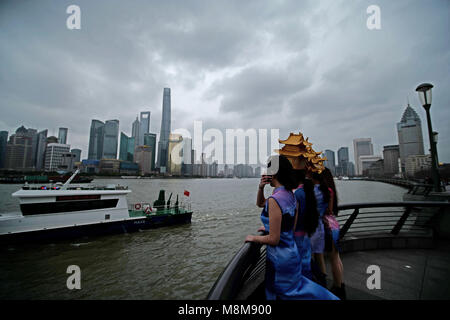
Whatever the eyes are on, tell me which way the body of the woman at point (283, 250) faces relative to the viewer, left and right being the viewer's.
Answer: facing to the left of the viewer

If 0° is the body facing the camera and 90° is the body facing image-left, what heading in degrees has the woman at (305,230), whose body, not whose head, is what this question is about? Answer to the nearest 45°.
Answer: approximately 90°

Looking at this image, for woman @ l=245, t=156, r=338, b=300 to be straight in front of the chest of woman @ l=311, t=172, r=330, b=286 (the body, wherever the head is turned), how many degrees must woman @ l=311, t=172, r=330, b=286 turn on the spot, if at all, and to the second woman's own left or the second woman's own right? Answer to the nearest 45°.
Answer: approximately 90° to the second woman's own left

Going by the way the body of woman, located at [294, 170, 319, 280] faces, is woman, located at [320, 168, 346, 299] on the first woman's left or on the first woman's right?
on the first woman's right

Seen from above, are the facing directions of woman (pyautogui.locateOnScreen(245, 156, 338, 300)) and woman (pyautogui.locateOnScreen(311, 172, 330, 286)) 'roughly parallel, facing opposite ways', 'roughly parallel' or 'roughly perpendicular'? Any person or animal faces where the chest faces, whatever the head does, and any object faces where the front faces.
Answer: roughly parallel

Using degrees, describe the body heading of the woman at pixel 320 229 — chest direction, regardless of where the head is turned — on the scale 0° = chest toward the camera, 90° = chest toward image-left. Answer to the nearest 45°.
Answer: approximately 90°

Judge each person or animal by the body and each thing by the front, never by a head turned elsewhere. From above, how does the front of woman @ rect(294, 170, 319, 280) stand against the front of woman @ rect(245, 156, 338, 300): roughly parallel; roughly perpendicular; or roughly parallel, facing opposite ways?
roughly parallel

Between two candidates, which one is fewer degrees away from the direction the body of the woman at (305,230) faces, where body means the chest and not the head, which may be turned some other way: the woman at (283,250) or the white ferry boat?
the white ferry boat

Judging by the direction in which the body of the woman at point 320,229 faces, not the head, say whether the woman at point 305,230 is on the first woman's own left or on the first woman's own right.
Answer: on the first woman's own left

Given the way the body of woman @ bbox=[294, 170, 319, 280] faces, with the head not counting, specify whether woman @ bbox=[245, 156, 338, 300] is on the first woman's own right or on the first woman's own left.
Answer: on the first woman's own left

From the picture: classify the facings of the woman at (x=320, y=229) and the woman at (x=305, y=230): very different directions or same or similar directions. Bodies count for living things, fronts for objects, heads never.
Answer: same or similar directions

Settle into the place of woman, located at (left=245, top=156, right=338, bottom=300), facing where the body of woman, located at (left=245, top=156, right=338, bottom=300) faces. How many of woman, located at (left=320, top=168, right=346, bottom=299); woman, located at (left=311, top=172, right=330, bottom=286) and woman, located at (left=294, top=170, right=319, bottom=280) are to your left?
0
